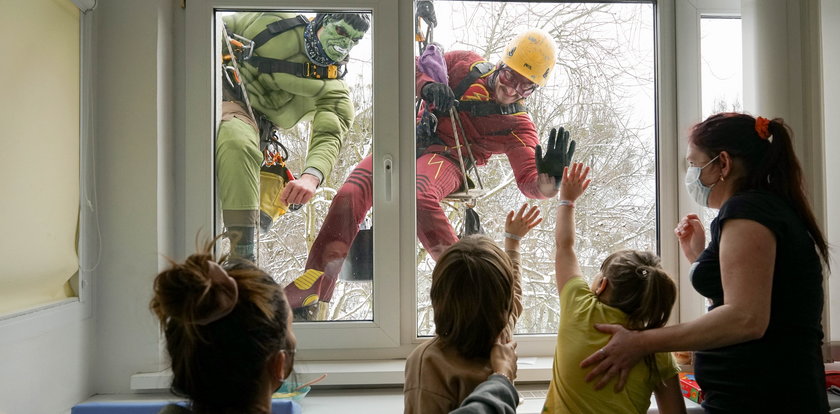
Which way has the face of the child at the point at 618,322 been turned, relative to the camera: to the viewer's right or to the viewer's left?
to the viewer's left

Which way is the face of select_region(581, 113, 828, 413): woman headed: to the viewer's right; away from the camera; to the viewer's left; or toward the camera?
to the viewer's left

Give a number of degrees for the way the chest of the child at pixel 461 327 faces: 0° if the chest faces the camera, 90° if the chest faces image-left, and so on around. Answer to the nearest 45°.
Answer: approximately 180°

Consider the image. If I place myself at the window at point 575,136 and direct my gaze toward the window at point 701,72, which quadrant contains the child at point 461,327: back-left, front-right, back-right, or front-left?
back-right

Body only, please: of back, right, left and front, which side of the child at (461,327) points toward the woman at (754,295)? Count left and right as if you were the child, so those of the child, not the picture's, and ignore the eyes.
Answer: right

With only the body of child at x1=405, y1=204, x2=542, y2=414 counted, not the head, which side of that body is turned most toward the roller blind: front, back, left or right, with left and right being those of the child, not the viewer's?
left

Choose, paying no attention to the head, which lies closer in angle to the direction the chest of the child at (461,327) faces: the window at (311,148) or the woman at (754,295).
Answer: the window

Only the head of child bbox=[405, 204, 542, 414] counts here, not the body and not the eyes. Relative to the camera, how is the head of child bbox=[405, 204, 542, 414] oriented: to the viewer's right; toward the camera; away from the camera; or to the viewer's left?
away from the camera

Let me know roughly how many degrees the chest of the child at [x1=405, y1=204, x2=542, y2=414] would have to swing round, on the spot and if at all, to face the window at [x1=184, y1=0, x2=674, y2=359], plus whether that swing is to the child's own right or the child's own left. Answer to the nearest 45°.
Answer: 0° — they already face it

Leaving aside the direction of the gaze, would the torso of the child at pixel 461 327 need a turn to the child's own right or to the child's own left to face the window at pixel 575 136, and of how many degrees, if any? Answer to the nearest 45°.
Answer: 0° — they already face it
